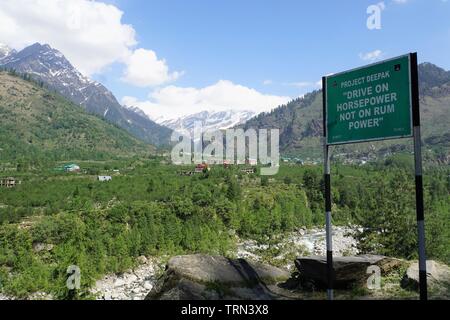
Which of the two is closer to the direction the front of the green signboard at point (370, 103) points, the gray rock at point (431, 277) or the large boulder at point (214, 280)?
the large boulder

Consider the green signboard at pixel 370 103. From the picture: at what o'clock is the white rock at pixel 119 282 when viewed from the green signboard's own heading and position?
The white rock is roughly at 3 o'clock from the green signboard.

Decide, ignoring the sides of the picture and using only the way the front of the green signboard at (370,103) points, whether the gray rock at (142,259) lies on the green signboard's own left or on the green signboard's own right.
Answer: on the green signboard's own right

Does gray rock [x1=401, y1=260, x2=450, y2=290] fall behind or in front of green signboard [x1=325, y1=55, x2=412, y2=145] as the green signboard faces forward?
behind

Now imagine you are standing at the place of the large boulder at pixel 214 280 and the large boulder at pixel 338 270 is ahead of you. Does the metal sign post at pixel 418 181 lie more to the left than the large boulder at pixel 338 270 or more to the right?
right

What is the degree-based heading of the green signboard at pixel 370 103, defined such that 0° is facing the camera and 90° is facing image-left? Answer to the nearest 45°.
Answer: approximately 45°
